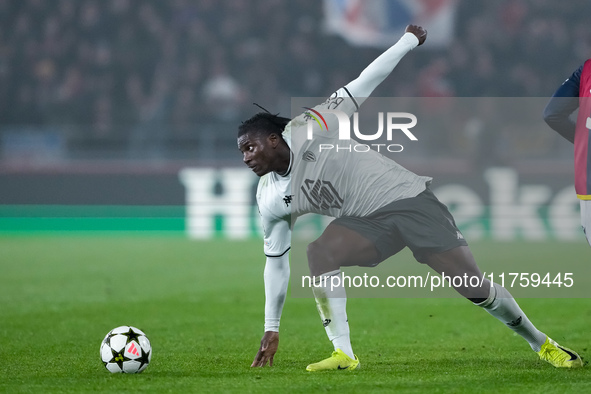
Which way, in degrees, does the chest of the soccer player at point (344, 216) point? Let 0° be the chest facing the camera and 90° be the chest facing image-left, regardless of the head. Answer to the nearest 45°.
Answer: approximately 45°

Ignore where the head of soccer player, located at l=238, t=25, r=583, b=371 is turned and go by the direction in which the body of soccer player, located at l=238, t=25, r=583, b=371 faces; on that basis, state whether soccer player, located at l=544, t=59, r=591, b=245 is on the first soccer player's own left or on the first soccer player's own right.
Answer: on the first soccer player's own left

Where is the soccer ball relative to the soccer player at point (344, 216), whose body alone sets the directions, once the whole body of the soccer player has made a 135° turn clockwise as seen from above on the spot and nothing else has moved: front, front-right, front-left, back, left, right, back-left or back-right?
left
